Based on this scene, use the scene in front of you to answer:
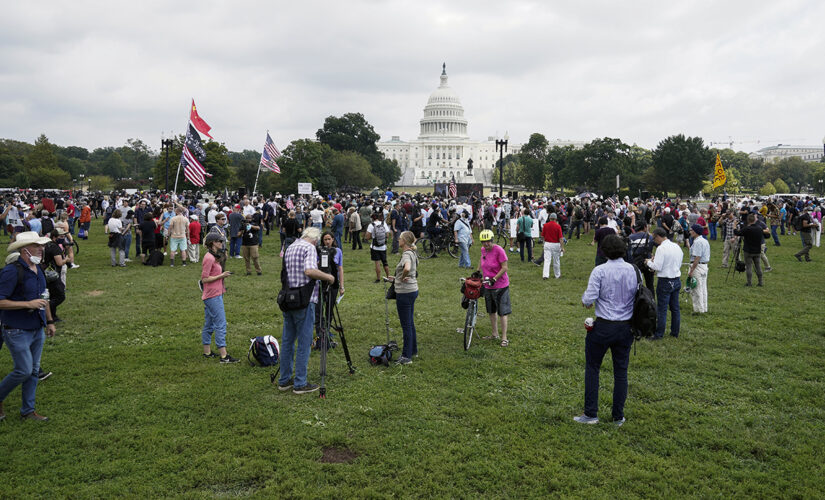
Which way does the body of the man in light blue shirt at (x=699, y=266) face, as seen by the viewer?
to the viewer's left

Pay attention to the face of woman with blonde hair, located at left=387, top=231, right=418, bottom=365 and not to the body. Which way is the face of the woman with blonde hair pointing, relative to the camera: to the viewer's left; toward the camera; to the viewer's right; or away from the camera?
to the viewer's left

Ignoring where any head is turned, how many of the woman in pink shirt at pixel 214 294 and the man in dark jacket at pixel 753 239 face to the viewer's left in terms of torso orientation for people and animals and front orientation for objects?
0

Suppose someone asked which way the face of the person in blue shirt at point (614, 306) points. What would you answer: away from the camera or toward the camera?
away from the camera

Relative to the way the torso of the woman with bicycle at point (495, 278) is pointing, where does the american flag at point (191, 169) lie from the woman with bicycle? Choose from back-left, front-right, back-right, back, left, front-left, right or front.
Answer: right

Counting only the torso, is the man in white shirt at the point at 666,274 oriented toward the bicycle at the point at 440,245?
yes

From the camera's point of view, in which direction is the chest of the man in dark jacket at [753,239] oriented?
away from the camera

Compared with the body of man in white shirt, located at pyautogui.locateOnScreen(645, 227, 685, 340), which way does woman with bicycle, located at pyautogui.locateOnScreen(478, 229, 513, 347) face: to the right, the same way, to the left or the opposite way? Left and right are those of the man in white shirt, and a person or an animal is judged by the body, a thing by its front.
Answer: to the left

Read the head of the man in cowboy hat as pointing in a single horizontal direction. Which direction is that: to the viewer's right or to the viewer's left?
to the viewer's right

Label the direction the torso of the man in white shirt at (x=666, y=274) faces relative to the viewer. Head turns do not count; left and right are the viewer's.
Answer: facing away from the viewer and to the left of the viewer

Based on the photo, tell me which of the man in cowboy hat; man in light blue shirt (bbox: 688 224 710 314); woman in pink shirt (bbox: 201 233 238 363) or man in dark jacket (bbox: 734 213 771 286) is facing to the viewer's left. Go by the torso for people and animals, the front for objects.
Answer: the man in light blue shirt

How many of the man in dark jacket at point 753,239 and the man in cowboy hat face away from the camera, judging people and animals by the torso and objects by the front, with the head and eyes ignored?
1
